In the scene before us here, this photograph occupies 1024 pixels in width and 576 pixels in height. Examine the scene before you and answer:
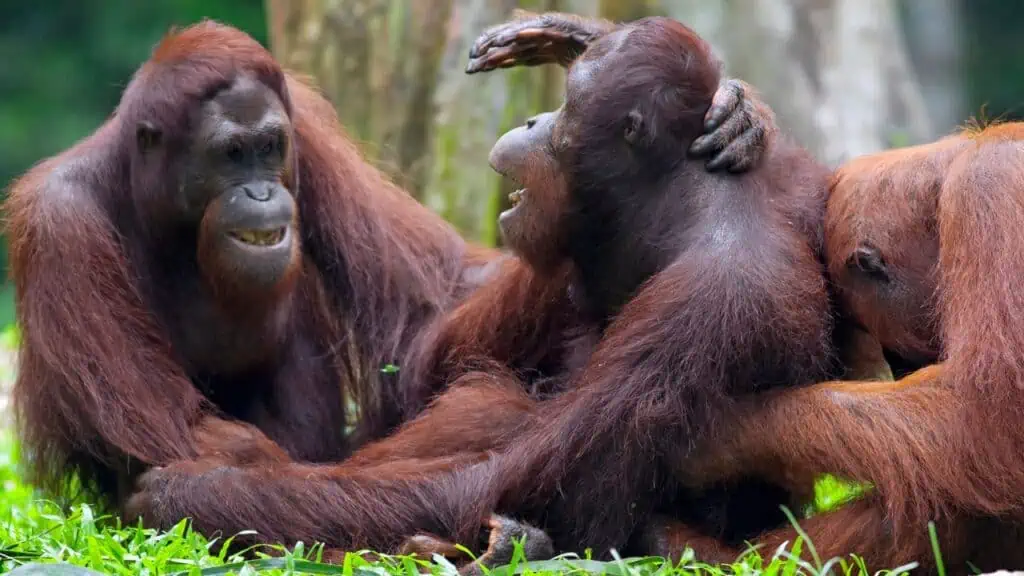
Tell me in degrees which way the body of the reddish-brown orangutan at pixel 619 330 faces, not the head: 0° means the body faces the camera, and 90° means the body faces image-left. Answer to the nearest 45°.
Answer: approximately 90°

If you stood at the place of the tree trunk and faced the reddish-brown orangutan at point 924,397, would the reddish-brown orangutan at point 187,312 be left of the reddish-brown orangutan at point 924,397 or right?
right

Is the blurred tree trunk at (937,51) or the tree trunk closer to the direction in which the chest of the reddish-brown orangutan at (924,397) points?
the tree trunk

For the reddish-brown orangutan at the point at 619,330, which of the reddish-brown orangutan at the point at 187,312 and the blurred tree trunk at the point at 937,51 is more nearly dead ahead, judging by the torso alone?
the reddish-brown orangutan

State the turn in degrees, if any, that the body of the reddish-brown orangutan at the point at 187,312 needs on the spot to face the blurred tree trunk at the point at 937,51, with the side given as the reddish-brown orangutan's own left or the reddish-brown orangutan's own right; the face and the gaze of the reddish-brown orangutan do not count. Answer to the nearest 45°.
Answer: approximately 90° to the reddish-brown orangutan's own left

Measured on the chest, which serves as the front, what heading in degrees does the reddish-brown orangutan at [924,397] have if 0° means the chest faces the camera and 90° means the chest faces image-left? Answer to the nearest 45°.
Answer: approximately 90°
